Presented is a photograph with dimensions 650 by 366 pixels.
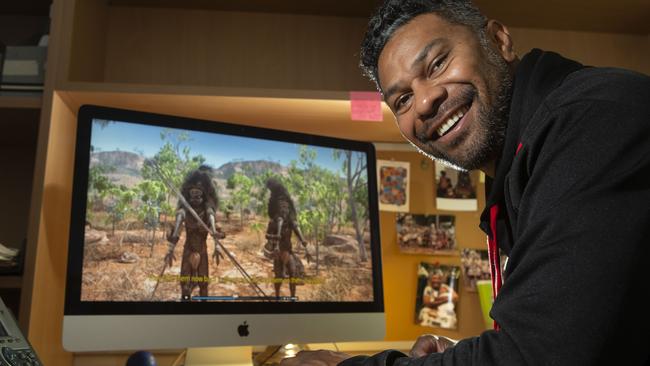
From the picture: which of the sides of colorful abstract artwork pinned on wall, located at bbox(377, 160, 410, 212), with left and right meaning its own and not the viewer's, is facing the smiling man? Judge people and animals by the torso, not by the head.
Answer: front

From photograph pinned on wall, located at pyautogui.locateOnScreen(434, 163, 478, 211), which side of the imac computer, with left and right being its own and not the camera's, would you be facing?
left

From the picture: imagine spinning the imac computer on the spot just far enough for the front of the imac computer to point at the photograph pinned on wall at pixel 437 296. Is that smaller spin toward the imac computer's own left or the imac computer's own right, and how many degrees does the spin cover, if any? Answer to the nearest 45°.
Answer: approximately 90° to the imac computer's own left

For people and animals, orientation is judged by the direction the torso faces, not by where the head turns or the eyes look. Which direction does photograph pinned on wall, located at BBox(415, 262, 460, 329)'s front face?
toward the camera

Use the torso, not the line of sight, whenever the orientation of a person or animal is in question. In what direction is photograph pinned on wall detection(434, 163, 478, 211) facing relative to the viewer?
toward the camera
